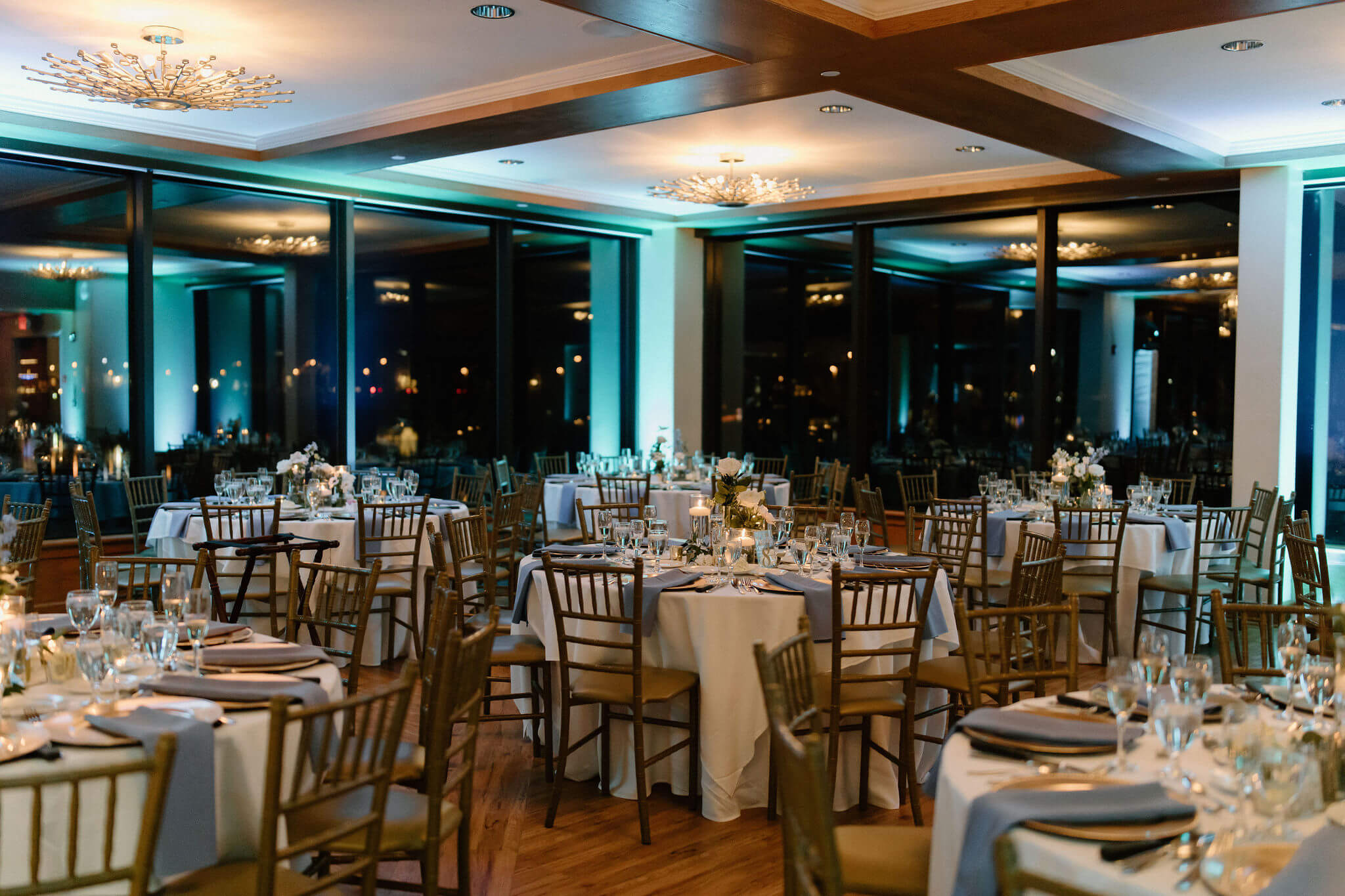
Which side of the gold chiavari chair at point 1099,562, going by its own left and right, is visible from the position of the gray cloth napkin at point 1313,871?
back

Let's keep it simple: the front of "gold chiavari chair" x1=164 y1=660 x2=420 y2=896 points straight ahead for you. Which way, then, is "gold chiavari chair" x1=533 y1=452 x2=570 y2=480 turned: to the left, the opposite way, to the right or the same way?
the opposite way

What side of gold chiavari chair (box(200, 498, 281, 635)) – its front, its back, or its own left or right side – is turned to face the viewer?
back

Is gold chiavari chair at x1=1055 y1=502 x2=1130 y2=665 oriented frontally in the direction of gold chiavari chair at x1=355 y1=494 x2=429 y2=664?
no

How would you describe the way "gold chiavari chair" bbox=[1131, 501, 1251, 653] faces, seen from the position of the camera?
facing away from the viewer and to the left of the viewer

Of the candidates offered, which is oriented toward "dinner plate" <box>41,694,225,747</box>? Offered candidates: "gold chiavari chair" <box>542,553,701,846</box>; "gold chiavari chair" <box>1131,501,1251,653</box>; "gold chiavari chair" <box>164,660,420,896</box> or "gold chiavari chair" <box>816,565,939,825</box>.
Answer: "gold chiavari chair" <box>164,660,420,896</box>

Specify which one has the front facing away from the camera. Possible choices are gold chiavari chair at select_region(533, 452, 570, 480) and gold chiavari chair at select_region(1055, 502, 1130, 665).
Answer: gold chiavari chair at select_region(1055, 502, 1130, 665)

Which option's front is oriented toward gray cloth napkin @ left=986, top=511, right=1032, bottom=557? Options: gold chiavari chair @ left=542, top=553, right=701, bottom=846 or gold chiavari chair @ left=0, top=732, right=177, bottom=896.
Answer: gold chiavari chair @ left=542, top=553, right=701, bottom=846

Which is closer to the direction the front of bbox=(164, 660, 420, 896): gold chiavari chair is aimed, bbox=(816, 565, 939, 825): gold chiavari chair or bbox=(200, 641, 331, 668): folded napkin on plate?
the folded napkin on plate

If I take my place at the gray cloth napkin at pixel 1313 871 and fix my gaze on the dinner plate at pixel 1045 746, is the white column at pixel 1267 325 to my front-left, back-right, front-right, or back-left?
front-right

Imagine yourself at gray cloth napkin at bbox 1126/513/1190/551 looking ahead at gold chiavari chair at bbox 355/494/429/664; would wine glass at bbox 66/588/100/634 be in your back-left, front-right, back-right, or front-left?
front-left

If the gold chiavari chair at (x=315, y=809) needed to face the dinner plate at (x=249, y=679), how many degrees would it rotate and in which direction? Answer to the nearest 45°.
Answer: approximately 45° to its right

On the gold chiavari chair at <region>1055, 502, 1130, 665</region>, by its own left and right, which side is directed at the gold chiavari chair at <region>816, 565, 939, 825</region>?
back

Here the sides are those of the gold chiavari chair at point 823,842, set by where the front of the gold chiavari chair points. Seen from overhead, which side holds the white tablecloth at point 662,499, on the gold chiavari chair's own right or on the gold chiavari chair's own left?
on the gold chiavari chair's own left

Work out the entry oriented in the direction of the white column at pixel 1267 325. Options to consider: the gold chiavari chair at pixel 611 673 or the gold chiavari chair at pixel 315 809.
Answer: the gold chiavari chair at pixel 611 673

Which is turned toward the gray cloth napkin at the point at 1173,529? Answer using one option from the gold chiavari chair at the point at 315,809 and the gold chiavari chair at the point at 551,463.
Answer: the gold chiavari chair at the point at 551,463

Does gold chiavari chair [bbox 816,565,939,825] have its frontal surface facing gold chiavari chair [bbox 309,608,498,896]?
no

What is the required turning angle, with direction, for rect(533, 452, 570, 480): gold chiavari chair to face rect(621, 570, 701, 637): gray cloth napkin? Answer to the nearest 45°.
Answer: approximately 45° to its right
